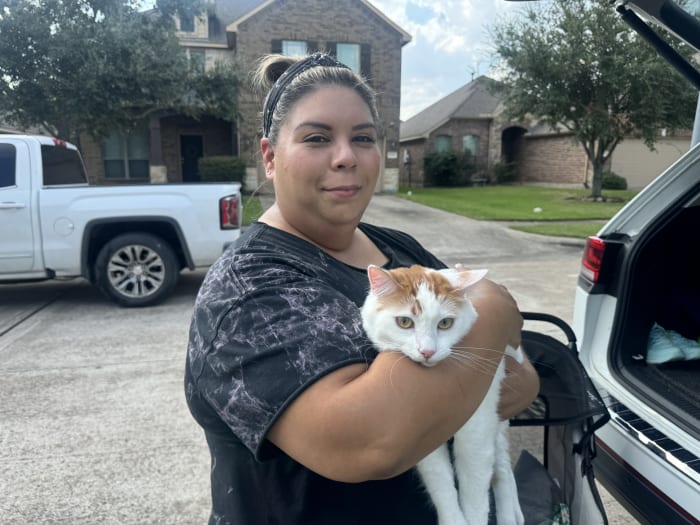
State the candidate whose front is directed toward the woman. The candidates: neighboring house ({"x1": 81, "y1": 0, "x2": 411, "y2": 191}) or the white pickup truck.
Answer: the neighboring house

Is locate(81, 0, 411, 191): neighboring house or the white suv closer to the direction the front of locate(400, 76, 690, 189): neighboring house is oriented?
the white suv

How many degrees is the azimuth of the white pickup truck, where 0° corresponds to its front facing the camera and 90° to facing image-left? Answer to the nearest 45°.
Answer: approximately 90°

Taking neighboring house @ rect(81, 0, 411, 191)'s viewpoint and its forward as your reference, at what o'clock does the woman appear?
The woman is roughly at 12 o'clock from the neighboring house.

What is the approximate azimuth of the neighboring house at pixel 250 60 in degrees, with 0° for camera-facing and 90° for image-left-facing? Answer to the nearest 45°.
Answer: approximately 0°

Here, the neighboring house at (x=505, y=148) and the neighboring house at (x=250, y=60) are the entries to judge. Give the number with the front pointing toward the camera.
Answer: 2

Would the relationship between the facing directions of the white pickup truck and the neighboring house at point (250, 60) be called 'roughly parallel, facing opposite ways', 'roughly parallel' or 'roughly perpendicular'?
roughly perpendicular

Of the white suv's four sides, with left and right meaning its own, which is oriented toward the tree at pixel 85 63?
left

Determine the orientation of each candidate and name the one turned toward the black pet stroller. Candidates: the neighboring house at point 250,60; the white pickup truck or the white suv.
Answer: the neighboring house

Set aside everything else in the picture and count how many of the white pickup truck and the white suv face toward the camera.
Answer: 0
